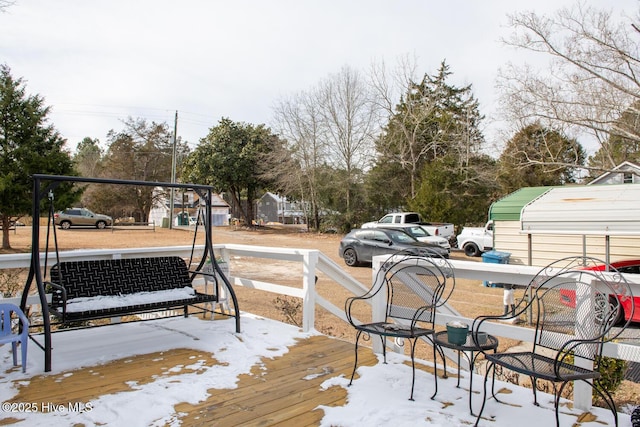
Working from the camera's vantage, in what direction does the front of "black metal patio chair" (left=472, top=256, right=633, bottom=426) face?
facing the viewer and to the left of the viewer

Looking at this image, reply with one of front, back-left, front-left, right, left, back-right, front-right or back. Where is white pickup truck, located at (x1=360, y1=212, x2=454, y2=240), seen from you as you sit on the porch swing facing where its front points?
left

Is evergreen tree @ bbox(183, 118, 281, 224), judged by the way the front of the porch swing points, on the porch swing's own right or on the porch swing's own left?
on the porch swing's own left

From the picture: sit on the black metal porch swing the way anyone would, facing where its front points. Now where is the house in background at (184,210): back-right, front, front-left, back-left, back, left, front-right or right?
back-left

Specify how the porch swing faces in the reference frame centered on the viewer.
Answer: facing the viewer and to the right of the viewer

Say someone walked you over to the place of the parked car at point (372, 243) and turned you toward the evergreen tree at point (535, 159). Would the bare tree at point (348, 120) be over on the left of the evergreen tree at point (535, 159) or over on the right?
left
